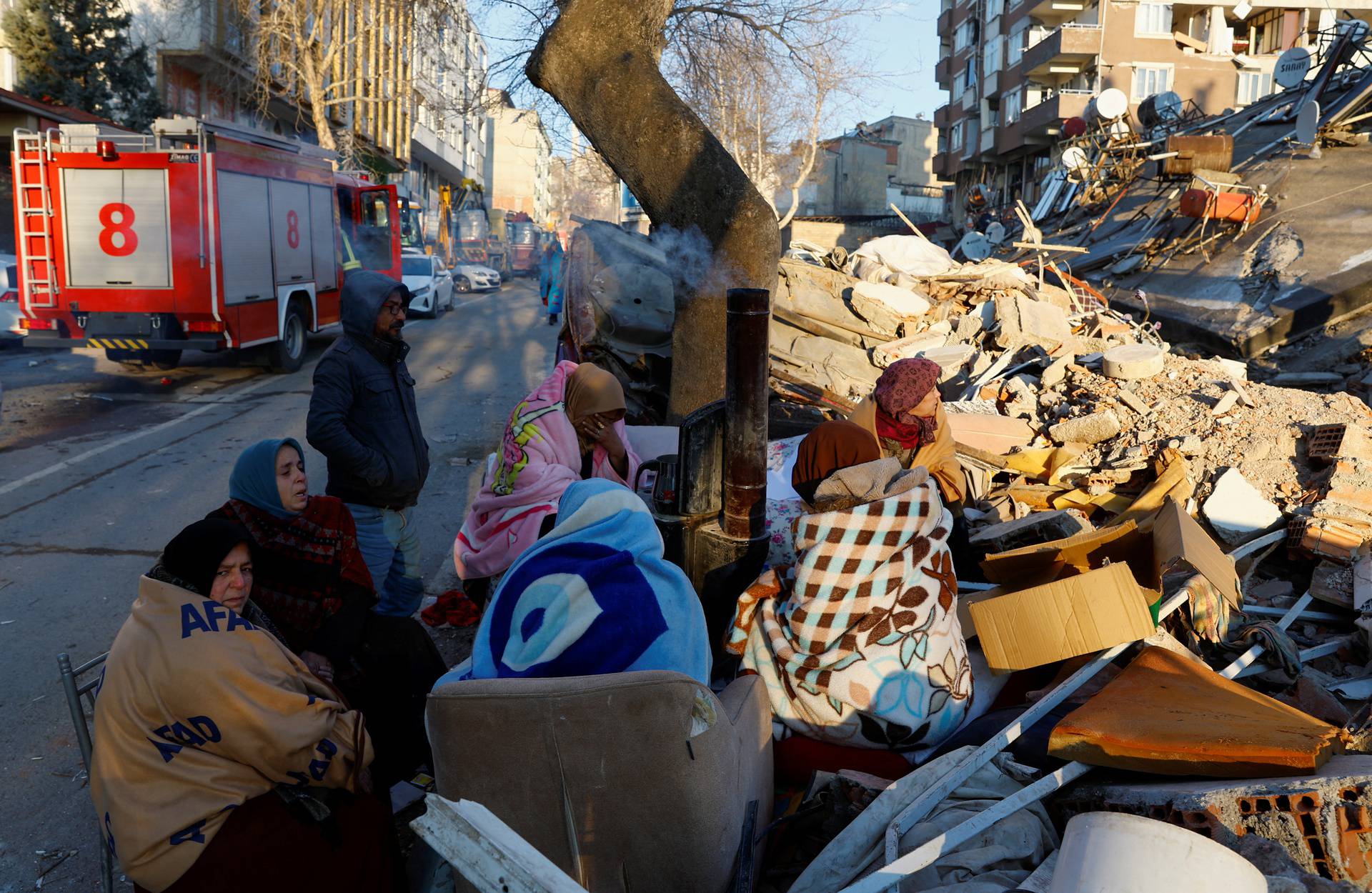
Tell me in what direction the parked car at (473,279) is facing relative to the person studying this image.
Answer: facing the viewer and to the right of the viewer

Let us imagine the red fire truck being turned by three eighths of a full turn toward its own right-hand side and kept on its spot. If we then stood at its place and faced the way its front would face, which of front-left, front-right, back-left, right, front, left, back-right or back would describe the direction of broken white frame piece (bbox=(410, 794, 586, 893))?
front

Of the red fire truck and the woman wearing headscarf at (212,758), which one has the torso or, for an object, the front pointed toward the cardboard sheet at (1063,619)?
the woman wearing headscarf

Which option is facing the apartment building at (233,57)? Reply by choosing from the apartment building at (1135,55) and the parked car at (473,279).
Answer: the apartment building at (1135,55)

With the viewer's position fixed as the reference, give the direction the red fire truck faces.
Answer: facing away from the viewer and to the right of the viewer

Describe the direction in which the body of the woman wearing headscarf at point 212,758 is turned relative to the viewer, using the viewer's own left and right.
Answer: facing to the right of the viewer

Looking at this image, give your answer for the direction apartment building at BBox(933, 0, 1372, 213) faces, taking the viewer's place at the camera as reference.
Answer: facing the viewer and to the left of the viewer

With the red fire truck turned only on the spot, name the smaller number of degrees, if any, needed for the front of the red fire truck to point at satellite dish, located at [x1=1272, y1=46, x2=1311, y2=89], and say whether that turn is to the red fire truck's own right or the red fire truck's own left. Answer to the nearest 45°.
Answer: approximately 45° to the red fire truck's own right

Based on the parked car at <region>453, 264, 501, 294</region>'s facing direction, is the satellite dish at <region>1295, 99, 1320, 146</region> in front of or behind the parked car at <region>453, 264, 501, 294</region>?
in front

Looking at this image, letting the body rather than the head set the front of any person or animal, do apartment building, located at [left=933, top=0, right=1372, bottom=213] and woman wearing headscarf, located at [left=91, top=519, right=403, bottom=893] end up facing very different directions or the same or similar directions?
very different directions

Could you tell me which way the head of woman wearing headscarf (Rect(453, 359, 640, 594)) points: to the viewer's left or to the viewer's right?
to the viewer's right

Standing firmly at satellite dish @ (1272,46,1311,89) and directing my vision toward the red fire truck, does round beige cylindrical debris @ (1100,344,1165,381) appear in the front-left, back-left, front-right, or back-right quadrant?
front-left

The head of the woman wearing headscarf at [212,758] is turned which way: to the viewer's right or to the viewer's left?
to the viewer's right

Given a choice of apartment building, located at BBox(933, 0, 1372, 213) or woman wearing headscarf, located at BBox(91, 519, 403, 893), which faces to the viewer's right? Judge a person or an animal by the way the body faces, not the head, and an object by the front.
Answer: the woman wearing headscarf

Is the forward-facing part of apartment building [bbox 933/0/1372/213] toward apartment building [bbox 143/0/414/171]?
yes

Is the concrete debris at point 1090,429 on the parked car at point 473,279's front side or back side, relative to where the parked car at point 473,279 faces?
on the front side
